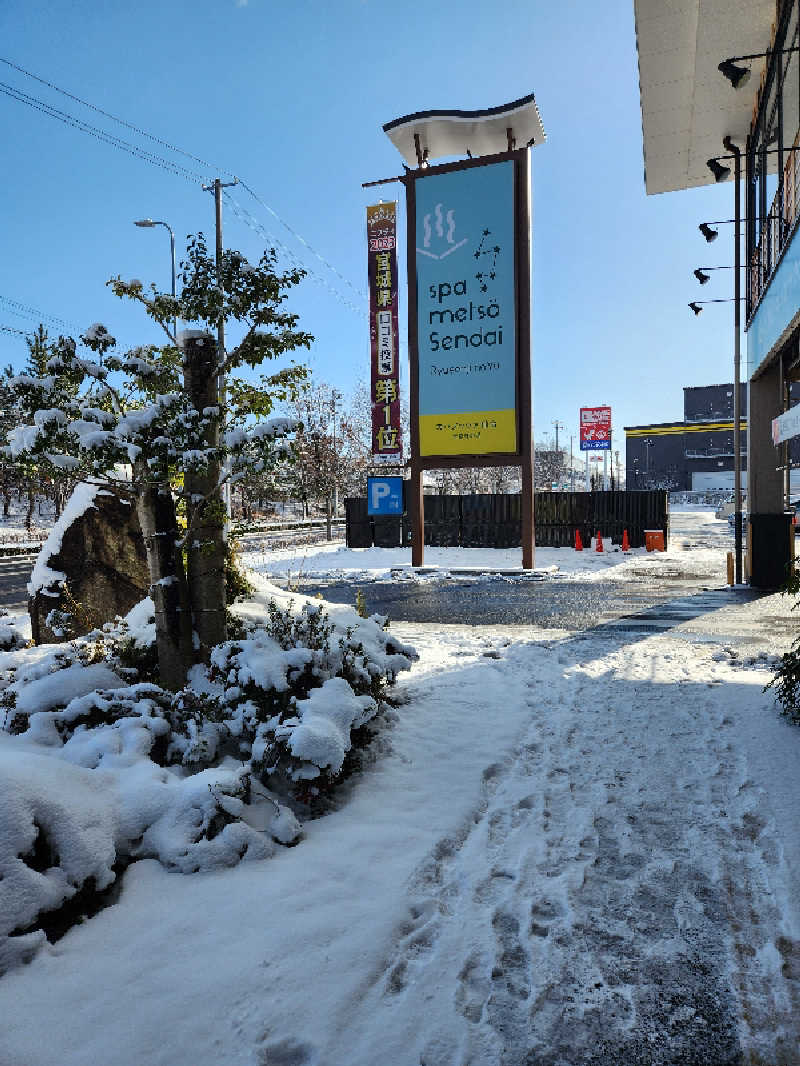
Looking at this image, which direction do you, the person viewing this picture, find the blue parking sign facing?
facing the viewer

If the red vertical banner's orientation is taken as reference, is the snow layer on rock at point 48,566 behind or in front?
in front

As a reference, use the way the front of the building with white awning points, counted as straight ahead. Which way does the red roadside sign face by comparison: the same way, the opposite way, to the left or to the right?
to the left

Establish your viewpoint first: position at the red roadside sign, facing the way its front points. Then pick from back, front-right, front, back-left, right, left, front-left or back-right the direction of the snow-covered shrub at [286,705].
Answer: front

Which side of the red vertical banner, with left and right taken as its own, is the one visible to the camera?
front

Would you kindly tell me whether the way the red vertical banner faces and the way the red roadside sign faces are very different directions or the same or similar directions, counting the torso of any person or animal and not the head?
same or similar directions

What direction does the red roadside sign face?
toward the camera

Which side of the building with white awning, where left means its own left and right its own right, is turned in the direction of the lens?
left

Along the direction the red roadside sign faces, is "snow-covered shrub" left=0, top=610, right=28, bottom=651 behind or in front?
in front

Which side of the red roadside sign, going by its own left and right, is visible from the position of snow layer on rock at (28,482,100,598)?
front

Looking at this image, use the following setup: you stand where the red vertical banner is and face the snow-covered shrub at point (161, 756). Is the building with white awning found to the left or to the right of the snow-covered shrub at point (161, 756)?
left

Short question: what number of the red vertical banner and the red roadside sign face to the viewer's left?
0

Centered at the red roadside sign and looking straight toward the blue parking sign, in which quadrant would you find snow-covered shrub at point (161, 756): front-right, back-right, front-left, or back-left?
front-left

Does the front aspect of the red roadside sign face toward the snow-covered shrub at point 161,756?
yes

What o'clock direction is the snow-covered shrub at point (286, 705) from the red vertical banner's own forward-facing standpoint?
The snow-covered shrub is roughly at 12 o'clock from the red vertical banner.
